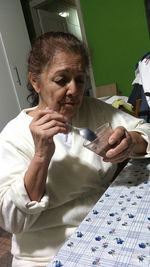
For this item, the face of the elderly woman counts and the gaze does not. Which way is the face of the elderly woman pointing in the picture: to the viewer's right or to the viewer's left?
to the viewer's right

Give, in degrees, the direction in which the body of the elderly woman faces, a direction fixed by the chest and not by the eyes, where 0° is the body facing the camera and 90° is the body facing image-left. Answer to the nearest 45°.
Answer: approximately 315°

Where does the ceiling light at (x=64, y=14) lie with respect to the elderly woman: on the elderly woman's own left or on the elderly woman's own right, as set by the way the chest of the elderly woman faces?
on the elderly woman's own left
